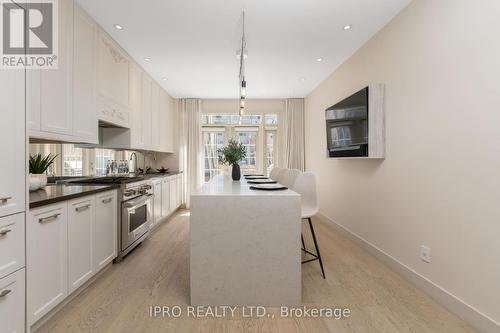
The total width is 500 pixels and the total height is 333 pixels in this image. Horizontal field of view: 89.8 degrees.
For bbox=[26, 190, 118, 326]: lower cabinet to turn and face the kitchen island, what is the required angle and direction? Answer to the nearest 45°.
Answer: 0° — it already faces it

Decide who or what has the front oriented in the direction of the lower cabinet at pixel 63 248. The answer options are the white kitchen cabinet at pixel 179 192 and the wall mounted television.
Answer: the wall mounted television

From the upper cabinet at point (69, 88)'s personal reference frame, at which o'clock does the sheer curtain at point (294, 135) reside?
The sheer curtain is roughly at 10 o'clock from the upper cabinet.

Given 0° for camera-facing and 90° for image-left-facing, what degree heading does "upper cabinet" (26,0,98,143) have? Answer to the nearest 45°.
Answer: approximately 315°

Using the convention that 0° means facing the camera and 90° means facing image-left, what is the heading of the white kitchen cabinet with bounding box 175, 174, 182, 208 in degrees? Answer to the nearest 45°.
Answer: approximately 270°

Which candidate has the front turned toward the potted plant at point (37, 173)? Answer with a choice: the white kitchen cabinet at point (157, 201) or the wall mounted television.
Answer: the wall mounted television

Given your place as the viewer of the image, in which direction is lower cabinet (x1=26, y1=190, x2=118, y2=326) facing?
facing the viewer and to the right of the viewer

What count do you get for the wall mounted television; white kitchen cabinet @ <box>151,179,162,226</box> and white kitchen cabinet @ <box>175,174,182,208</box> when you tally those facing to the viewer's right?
2

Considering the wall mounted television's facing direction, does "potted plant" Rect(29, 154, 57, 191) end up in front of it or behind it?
in front

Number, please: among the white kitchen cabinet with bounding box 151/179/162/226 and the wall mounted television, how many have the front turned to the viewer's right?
1

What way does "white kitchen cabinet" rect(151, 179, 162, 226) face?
to the viewer's right

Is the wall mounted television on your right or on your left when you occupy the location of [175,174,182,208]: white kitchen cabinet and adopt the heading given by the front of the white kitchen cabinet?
on your right
